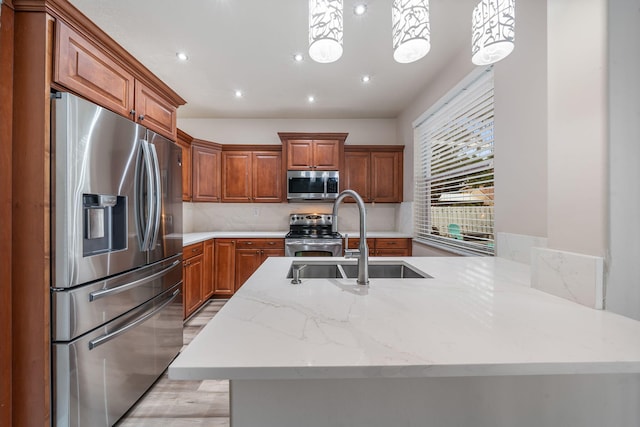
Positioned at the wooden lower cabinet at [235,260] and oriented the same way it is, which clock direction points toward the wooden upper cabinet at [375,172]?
The wooden upper cabinet is roughly at 9 o'clock from the wooden lower cabinet.

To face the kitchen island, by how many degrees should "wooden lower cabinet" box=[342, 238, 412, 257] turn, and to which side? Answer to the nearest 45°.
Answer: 0° — it already faces it

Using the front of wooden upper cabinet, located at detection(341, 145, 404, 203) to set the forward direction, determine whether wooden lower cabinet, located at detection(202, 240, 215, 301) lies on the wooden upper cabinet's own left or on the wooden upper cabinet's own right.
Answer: on the wooden upper cabinet's own right

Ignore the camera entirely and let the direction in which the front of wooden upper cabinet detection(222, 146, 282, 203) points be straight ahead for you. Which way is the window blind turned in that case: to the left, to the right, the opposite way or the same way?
to the right

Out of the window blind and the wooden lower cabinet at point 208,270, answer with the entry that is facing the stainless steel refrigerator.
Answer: the window blind

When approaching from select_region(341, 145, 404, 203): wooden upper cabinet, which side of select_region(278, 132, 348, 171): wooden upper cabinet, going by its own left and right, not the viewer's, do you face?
left

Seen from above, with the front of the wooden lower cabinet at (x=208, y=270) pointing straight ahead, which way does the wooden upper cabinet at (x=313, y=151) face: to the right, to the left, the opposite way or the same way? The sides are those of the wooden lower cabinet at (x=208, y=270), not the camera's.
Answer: to the right

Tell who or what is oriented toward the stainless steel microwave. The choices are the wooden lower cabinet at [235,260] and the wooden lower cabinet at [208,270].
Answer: the wooden lower cabinet at [208,270]

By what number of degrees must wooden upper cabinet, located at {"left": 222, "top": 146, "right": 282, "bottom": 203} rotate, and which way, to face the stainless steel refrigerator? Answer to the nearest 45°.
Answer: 0° — it already faces it

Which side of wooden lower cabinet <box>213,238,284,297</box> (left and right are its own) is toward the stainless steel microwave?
left

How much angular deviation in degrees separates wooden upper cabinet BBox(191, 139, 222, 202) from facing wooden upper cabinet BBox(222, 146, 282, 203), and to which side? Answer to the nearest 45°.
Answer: approximately 45° to its left

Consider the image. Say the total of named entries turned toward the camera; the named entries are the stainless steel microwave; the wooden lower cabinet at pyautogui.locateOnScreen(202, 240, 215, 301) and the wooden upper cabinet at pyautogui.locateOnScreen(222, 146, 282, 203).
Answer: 2

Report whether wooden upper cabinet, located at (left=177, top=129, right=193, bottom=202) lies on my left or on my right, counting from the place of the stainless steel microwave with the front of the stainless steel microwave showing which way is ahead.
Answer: on my right
